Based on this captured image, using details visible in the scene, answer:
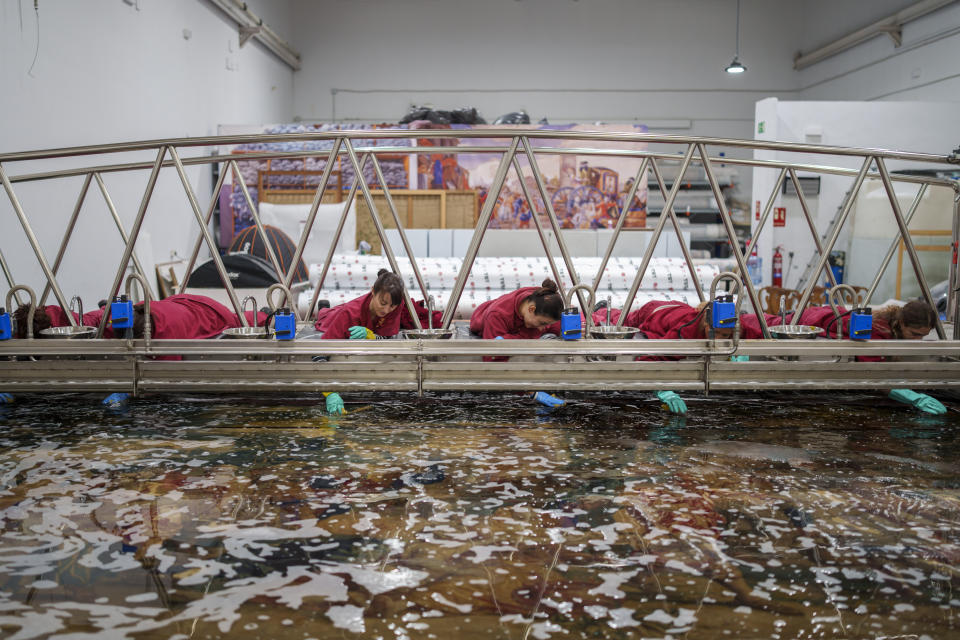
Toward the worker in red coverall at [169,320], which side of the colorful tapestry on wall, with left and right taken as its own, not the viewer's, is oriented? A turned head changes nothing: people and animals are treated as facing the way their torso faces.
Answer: front

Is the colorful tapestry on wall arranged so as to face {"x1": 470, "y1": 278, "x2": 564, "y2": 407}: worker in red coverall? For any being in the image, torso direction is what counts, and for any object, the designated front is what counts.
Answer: yes

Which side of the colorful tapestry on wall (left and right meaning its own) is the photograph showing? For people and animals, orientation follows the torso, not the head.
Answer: front

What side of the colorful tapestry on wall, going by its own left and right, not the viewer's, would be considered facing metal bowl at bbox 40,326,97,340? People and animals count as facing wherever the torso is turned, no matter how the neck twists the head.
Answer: front

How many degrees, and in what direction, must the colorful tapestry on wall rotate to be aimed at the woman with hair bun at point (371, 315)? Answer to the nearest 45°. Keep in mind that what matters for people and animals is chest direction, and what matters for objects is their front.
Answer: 0° — it already faces them

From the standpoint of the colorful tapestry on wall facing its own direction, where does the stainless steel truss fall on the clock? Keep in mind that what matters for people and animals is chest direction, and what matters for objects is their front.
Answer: The stainless steel truss is roughly at 12 o'clock from the colorful tapestry on wall.

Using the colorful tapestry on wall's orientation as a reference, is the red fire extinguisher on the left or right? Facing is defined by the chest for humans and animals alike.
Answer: on its left

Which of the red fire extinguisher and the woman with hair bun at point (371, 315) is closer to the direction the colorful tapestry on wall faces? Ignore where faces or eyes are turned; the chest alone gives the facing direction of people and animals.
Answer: the woman with hair bun

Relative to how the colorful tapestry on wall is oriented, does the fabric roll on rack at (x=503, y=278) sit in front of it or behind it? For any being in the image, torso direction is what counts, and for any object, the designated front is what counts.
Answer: in front

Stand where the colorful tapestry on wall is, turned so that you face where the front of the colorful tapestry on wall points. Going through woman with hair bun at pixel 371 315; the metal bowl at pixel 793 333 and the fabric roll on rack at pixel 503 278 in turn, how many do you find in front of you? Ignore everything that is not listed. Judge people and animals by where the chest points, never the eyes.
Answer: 3

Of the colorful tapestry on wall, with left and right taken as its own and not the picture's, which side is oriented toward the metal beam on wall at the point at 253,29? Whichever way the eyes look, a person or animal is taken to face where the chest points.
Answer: right
